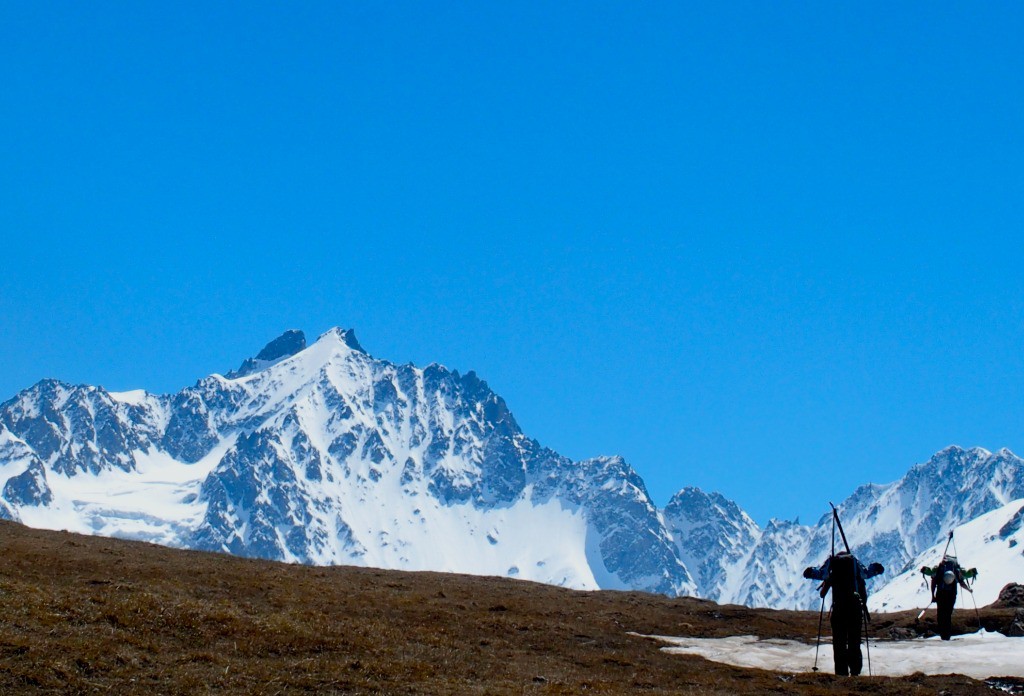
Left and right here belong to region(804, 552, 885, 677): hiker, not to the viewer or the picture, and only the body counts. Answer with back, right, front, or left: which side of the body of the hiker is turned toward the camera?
back

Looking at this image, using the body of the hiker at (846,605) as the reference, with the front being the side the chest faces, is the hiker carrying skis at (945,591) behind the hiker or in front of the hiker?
in front
